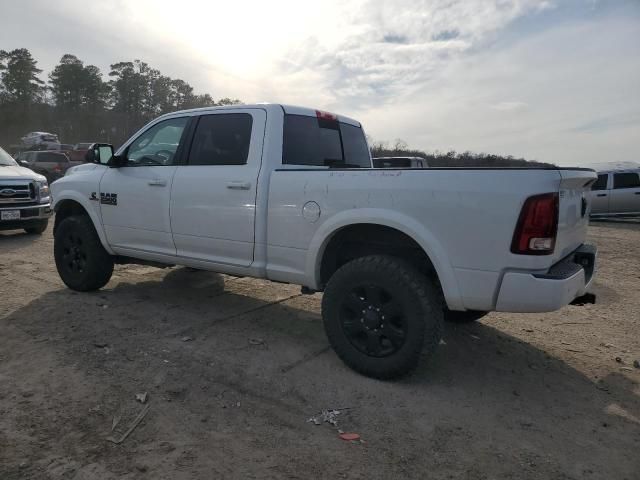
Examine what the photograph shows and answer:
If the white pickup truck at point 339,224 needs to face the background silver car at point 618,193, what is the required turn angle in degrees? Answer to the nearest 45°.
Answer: approximately 90° to its right

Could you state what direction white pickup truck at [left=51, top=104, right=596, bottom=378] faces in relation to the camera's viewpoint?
facing away from the viewer and to the left of the viewer

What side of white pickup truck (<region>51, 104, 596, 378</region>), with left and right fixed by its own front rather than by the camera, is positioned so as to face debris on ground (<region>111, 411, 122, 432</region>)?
left

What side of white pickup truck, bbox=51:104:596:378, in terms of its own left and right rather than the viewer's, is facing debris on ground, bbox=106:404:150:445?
left
